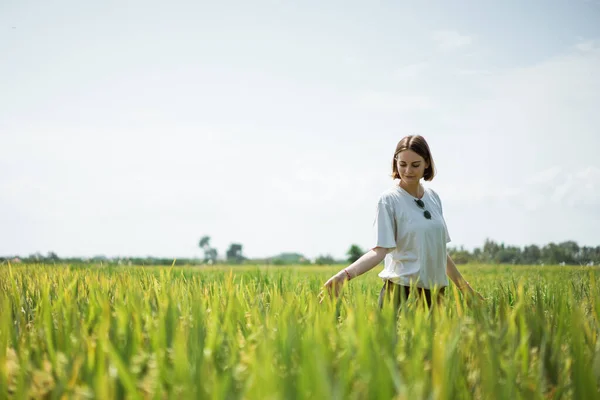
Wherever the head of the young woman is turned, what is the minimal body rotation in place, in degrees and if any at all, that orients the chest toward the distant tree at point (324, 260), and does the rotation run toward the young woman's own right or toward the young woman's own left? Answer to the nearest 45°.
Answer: approximately 135° to the young woman's own left

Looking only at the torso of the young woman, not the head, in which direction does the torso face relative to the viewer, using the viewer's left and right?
facing the viewer and to the right of the viewer

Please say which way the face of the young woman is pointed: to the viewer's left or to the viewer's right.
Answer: to the viewer's left

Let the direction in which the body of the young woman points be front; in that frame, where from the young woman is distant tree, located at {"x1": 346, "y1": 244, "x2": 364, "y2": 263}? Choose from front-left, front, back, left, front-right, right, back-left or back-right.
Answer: back-left
